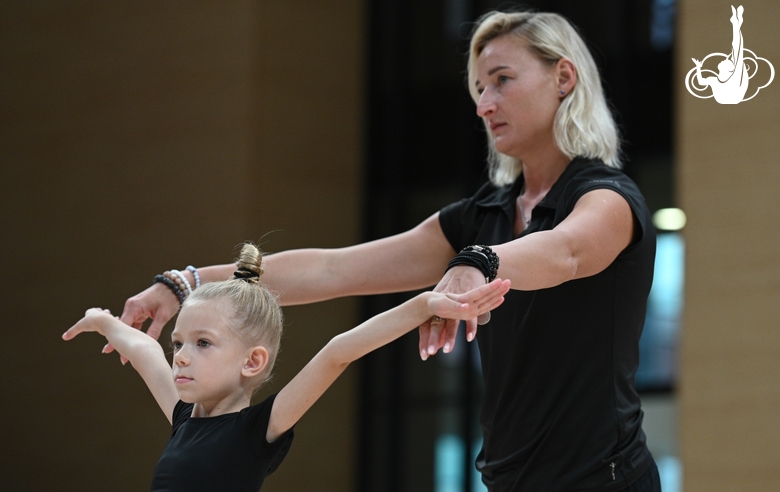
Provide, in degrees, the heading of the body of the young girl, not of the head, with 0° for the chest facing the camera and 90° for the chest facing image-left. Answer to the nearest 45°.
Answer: approximately 45°

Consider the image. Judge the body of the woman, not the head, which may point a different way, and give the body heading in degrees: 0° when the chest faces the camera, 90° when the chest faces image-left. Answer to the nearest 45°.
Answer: approximately 45°
